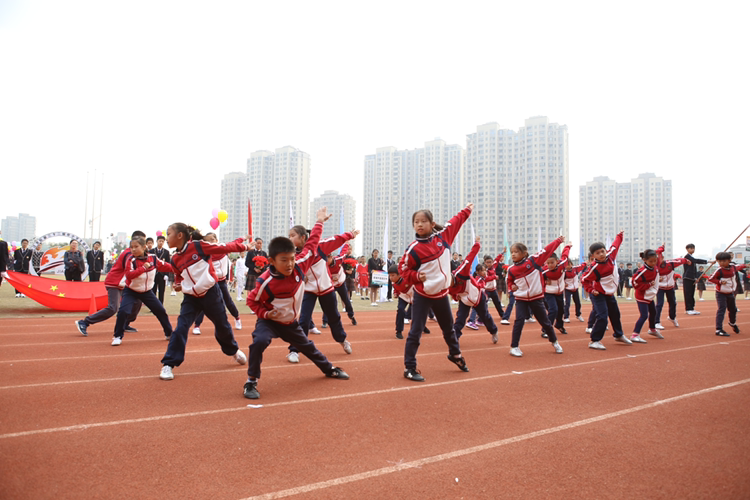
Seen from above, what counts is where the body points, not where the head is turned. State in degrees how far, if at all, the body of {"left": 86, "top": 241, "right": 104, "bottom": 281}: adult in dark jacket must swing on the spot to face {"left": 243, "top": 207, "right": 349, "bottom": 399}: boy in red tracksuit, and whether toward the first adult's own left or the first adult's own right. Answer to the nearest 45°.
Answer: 0° — they already face them

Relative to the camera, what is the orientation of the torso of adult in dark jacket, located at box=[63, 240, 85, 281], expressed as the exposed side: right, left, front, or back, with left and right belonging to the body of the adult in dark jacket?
front

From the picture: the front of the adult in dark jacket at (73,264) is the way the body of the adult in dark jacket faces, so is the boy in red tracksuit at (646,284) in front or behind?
in front

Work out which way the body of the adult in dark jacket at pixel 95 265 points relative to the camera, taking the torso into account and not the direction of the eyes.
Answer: toward the camera

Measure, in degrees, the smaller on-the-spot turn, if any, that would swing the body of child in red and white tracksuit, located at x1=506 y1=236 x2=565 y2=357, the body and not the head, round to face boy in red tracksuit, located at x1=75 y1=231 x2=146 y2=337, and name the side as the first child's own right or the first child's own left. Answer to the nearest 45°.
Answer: approximately 90° to the first child's own right

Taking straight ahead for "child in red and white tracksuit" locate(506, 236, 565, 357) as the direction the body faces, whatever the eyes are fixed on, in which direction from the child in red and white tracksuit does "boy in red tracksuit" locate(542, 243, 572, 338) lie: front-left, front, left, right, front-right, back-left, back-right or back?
back

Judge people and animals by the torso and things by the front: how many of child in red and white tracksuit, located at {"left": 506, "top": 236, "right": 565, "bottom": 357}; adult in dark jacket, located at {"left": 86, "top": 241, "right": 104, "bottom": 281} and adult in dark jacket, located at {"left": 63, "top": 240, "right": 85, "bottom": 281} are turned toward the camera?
3

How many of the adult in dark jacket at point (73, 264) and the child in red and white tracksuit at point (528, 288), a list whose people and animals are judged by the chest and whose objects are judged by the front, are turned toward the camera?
2

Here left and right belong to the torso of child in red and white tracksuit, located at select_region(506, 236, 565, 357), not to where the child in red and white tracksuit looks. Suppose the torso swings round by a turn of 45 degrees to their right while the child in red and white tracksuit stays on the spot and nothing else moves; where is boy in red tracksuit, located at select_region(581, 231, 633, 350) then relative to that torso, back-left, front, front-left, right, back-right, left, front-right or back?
back

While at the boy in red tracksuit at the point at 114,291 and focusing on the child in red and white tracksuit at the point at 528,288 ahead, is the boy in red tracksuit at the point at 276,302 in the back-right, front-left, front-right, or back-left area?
front-right

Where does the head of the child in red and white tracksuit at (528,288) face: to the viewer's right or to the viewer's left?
to the viewer's left
